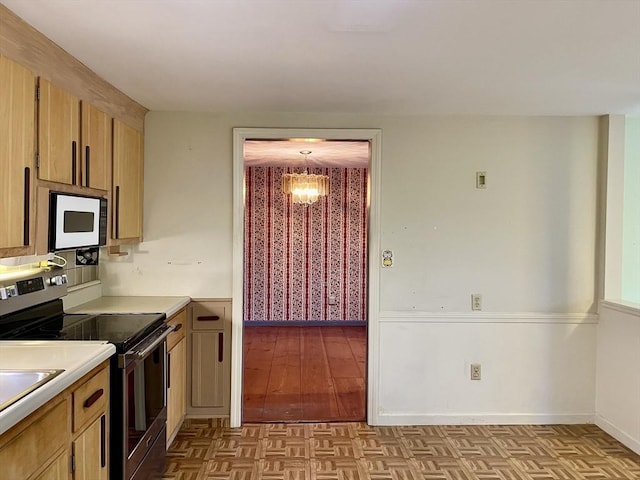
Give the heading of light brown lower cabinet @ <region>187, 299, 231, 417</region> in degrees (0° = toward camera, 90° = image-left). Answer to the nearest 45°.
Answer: approximately 0°

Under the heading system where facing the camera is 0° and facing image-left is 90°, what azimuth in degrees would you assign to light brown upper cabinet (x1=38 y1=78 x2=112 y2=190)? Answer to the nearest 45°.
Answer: approximately 315°

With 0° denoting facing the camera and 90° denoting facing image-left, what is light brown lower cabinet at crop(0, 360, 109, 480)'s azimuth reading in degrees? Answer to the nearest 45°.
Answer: approximately 315°

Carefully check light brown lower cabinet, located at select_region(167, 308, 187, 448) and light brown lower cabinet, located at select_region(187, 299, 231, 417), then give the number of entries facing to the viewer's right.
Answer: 1

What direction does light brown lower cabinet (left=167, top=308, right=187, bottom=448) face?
to the viewer's right

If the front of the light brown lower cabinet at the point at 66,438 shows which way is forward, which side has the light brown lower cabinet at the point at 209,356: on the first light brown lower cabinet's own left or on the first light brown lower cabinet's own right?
on the first light brown lower cabinet's own left

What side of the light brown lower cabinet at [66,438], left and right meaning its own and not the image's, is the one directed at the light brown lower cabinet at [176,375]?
left

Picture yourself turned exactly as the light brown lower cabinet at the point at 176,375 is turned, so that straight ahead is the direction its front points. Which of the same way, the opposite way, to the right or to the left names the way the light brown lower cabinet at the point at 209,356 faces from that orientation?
to the right
